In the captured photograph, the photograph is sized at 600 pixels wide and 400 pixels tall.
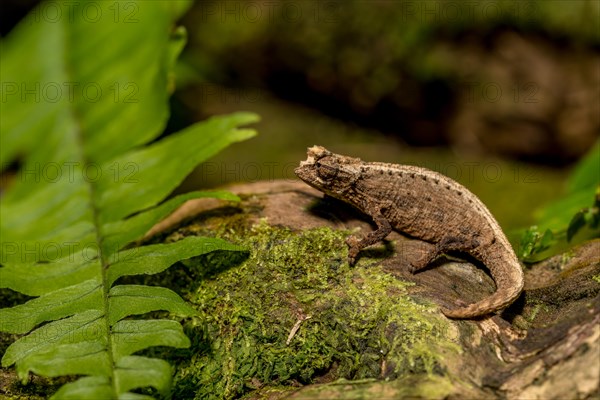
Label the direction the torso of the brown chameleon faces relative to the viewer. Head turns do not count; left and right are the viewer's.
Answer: facing to the left of the viewer

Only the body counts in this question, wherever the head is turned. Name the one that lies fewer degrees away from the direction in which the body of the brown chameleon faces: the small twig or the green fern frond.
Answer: the green fern frond

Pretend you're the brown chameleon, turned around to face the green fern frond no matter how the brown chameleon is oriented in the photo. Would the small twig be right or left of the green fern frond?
left

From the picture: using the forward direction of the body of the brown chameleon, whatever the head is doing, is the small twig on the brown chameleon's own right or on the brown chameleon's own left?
on the brown chameleon's own left

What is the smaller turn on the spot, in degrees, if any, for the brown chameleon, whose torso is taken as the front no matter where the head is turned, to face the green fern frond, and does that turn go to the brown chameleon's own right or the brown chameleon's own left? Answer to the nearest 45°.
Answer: approximately 45° to the brown chameleon's own left
